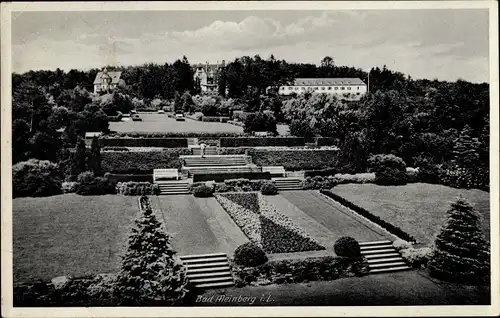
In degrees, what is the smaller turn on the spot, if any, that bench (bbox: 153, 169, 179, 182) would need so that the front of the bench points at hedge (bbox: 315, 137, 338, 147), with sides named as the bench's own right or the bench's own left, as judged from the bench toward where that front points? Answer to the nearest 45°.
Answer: approximately 90° to the bench's own left

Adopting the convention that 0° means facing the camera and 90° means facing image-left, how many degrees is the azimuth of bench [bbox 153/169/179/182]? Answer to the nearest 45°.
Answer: approximately 0°

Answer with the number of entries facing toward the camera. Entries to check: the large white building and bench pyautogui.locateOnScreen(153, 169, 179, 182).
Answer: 2

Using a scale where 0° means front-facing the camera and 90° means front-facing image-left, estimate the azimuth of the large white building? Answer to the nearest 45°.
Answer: approximately 0°

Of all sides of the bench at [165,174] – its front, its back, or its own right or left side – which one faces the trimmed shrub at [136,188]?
right

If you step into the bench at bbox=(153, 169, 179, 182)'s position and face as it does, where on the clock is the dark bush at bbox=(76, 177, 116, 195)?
The dark bush is roughly at 3 o'clock from the bench.

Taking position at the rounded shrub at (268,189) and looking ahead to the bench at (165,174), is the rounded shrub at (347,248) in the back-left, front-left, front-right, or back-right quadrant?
back-left
